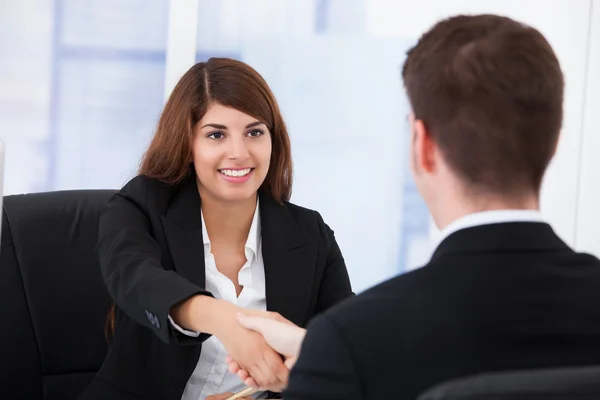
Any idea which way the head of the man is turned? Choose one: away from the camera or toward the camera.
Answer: away from the camera

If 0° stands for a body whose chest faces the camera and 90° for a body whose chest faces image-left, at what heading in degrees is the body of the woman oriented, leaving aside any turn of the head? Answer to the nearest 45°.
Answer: approximately 315°

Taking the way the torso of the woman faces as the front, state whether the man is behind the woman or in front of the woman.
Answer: in front

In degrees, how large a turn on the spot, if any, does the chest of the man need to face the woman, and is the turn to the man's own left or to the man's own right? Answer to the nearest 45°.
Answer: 0° — they already face them

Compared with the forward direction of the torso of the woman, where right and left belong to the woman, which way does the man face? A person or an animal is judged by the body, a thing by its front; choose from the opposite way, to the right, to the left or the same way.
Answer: the opposite way

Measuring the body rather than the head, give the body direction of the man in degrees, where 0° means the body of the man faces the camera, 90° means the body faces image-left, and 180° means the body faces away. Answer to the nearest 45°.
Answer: approximately 135°

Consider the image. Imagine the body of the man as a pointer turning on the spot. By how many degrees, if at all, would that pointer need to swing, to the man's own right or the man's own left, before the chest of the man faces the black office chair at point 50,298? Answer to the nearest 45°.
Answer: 0° — they already face it
